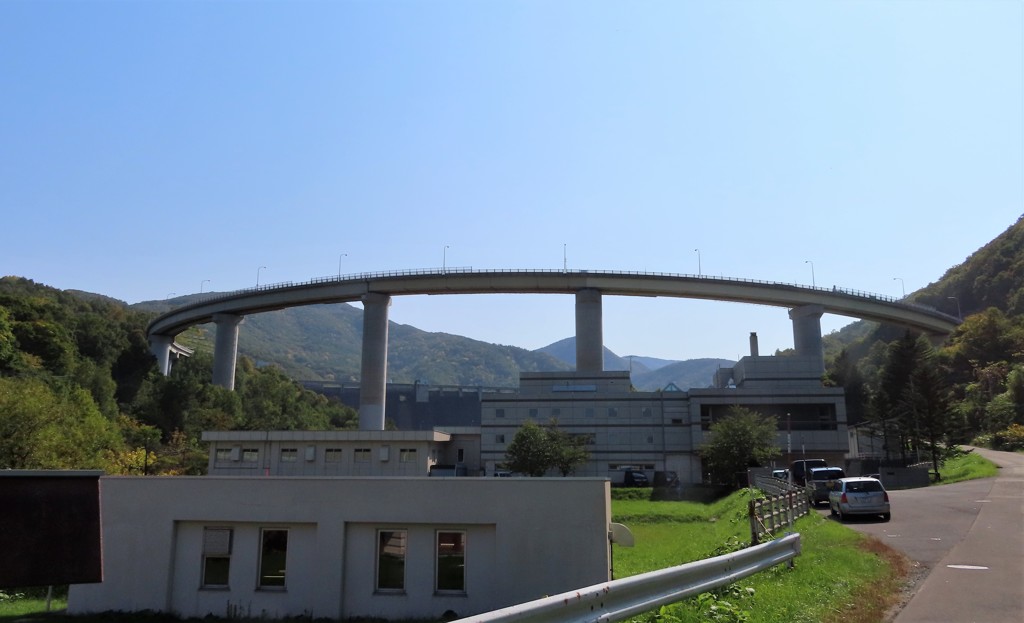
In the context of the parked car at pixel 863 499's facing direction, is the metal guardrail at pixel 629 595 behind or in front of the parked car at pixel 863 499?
behind

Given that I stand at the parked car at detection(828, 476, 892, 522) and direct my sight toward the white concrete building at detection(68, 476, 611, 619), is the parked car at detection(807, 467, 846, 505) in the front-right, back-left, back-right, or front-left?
back-right

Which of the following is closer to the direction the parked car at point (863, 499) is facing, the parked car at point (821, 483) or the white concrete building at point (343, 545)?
the parked car

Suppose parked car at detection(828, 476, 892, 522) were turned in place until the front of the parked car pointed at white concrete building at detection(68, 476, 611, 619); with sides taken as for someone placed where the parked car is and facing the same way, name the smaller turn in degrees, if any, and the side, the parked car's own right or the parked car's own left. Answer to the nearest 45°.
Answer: approximately 135° to the parked car's own left

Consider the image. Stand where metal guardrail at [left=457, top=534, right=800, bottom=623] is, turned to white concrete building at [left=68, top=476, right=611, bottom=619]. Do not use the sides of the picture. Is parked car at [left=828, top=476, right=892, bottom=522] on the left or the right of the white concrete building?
right

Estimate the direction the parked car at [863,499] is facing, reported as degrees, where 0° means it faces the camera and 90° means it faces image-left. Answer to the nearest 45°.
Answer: approximately 180°

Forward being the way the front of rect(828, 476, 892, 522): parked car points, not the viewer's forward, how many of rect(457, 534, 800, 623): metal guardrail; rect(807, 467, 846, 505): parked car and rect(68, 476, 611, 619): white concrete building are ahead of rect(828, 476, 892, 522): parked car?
1

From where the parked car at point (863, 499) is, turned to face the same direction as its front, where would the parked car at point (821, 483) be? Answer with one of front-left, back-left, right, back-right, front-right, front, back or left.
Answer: front

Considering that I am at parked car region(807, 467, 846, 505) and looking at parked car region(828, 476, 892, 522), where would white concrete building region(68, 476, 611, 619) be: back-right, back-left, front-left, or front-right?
front-right
